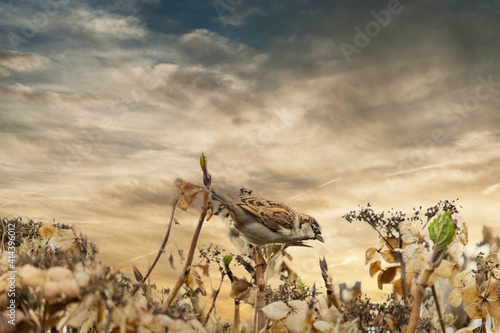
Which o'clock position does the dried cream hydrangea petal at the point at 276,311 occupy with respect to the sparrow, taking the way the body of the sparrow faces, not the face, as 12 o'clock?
The dried cream hydrangea petal is roughly at 3 o'clock from the sparrow.

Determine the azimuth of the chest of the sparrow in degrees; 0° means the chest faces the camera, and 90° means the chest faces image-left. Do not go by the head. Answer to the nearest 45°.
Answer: approximately 270°

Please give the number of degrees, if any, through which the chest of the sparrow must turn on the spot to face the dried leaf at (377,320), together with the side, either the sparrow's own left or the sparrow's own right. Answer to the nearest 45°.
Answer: approximately 45° to the sparrow's own right

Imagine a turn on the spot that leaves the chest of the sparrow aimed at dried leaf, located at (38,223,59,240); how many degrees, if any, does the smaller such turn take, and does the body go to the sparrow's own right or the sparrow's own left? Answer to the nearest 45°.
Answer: approximately 135° to the sparrow's own right

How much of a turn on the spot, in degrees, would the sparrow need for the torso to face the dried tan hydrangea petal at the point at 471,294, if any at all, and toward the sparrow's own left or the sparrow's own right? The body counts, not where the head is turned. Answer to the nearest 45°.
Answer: approximately 45° to the sparrow's own right

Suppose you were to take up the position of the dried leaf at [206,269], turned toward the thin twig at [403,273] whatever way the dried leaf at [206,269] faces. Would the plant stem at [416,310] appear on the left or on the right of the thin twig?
right
